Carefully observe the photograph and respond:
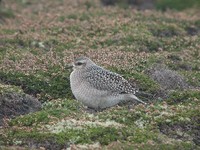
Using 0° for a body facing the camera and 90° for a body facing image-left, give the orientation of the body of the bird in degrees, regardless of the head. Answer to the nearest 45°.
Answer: approximately 90°
